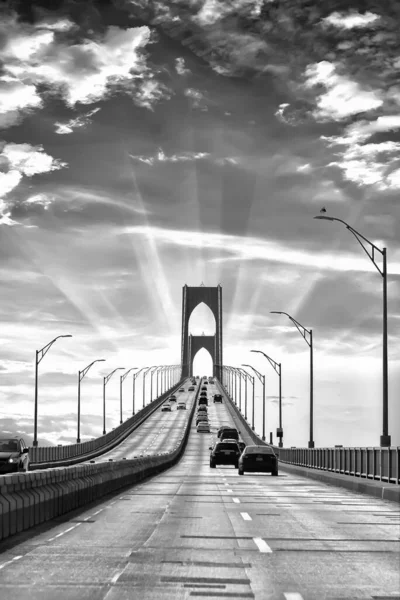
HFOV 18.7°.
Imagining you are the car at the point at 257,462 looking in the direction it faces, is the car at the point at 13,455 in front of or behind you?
behind

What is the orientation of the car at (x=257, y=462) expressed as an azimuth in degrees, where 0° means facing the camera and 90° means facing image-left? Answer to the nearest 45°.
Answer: approximately 180°
